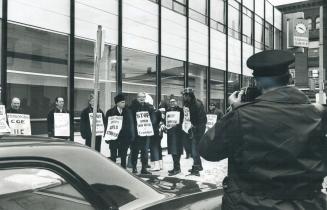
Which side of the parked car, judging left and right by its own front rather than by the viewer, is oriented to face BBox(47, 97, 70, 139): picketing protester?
right

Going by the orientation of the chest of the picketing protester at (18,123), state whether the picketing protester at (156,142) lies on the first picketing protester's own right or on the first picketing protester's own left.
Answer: on the first picketing protester's own left

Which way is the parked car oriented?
to the viewer's left

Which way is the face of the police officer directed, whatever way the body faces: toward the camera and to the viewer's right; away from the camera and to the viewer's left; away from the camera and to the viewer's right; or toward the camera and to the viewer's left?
away from the camera and to the viewer's left

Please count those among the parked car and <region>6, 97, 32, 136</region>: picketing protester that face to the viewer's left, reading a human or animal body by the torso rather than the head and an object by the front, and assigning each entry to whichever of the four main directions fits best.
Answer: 1

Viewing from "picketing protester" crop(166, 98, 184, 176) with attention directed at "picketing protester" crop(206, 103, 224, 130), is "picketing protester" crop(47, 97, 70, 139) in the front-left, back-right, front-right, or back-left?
back-left

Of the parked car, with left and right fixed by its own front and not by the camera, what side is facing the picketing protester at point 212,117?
right

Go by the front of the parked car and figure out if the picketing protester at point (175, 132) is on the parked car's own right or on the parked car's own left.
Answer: on the parked car's own right
